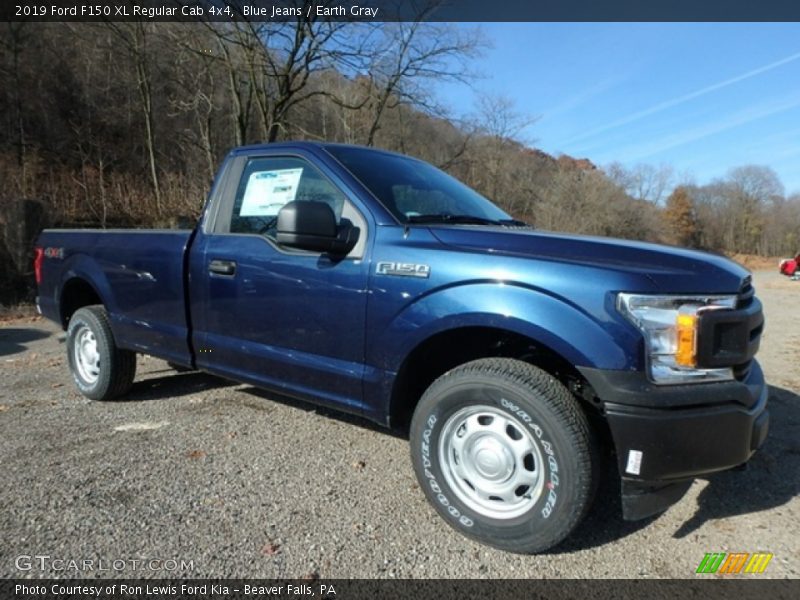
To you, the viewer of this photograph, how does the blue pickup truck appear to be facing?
facing the viewer and to the right of the viewer

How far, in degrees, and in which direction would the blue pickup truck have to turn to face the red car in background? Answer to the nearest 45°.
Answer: approximately 90° to its left
